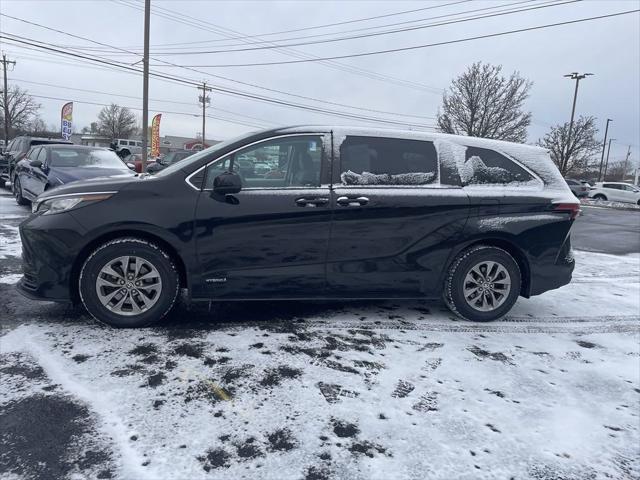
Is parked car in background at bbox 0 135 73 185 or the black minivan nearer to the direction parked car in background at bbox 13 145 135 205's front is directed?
the black minivan

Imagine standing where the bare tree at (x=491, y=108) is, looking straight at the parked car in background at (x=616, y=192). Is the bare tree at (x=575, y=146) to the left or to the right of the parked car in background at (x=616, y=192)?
left

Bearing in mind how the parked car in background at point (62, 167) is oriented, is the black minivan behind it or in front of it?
in front

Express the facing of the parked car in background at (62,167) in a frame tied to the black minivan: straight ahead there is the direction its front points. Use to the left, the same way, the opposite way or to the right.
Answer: the opposite way

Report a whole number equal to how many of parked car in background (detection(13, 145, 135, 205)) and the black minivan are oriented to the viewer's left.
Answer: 1

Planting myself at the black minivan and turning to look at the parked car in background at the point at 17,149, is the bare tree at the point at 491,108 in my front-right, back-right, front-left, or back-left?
front-right

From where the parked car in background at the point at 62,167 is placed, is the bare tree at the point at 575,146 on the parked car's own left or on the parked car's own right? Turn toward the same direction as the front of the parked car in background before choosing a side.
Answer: on the parked car's own left

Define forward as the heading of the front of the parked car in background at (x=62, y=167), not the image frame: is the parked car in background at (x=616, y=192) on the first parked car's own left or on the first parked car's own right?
on the first parked car's own left

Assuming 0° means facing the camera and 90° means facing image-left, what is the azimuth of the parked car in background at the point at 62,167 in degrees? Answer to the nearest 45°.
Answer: approximately 315°

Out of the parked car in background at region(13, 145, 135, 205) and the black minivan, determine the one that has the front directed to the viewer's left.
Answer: the black minivan

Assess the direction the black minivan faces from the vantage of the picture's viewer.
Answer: facing to the left of the viewer
